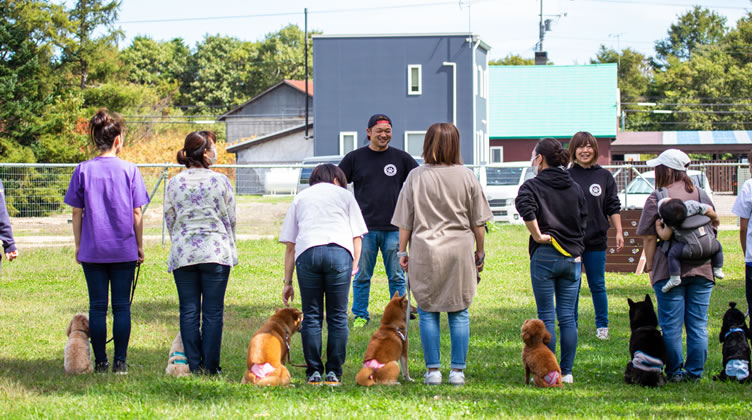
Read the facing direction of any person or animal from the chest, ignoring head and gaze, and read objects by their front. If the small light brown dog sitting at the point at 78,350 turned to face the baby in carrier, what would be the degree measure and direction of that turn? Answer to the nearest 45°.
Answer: approximately 135° to its right

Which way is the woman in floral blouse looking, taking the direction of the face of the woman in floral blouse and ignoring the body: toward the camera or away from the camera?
away from the camera

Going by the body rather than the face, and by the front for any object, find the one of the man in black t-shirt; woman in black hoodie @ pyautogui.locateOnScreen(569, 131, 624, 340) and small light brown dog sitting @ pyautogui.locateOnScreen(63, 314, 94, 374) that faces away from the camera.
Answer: the small light brown dog sitting

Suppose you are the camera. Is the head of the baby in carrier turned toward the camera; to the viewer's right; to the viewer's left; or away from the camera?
away from the camera

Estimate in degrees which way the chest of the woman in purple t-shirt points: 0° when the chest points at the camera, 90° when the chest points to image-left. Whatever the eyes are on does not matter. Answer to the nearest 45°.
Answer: approximately 180°

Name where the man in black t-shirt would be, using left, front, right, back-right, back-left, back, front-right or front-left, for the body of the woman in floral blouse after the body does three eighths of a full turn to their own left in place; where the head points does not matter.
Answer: back

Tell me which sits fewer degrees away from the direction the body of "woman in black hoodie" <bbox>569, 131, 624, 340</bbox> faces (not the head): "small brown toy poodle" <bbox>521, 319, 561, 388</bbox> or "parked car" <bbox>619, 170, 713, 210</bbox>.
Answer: the small brown toy poodle

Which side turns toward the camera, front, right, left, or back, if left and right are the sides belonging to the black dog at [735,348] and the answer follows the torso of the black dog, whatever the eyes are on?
back

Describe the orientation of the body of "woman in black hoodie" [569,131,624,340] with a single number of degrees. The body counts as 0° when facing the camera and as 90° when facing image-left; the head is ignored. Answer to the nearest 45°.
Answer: approximately 0°

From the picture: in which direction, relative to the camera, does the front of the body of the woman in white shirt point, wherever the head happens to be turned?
away from the camera

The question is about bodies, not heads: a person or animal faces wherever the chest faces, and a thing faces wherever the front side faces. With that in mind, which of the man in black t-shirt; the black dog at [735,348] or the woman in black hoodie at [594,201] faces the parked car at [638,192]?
the black dog

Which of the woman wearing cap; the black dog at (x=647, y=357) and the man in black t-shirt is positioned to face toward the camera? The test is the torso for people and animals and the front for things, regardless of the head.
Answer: the man in black t-shirt

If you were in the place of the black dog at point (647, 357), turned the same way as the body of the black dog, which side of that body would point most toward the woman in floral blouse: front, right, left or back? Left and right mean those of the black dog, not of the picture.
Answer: left

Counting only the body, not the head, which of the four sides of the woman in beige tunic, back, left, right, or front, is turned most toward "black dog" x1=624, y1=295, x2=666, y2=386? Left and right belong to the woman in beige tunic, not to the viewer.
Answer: right

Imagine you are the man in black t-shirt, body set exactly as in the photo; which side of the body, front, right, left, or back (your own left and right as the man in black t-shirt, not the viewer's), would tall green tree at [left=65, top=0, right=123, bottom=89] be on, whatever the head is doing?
back

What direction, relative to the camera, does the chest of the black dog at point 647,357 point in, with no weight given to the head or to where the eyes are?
away from the camera

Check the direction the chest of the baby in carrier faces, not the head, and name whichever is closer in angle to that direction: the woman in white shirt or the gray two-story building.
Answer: the gray two-story building

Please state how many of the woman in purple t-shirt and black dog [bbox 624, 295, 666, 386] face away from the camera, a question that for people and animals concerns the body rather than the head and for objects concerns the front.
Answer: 2

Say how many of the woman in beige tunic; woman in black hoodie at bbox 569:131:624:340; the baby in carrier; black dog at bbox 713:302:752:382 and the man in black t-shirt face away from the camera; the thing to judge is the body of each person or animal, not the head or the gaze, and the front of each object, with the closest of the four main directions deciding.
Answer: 3

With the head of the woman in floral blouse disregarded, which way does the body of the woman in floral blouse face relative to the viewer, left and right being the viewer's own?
facing away from the viewer

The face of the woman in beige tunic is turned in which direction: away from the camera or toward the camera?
away from the camera
